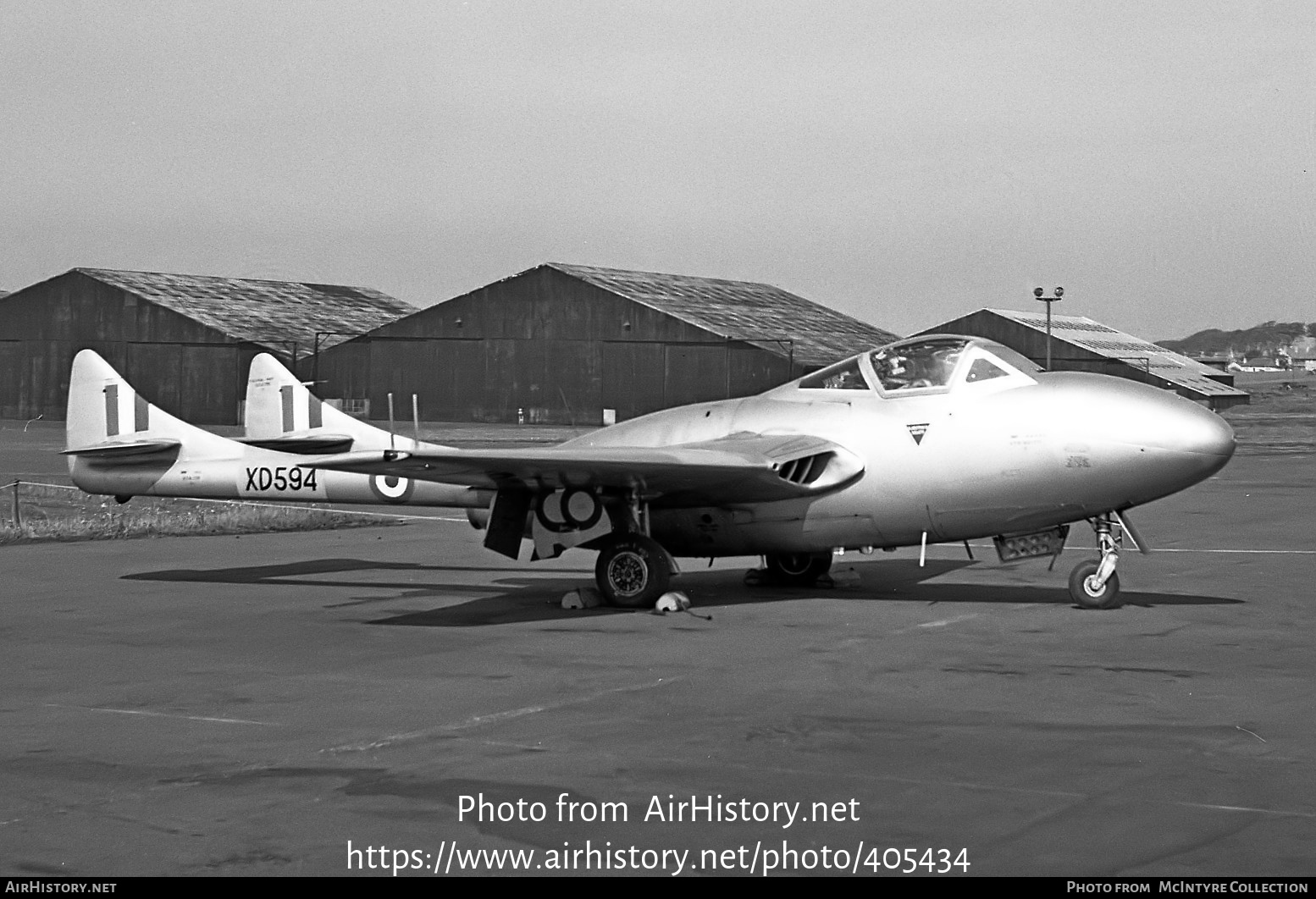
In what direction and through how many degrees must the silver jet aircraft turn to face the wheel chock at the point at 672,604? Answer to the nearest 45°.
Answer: approximately 135° to its right

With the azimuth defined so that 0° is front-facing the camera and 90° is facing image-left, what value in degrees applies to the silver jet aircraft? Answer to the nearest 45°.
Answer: approximately 315°
